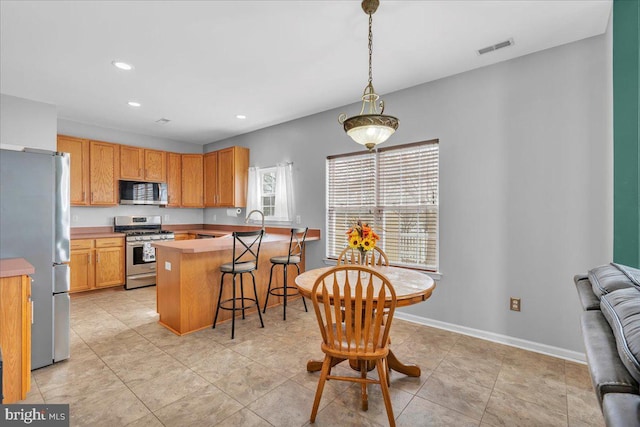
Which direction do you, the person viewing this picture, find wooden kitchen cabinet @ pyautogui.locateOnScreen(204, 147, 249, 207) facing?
facing the viewer and to the left of the viewer

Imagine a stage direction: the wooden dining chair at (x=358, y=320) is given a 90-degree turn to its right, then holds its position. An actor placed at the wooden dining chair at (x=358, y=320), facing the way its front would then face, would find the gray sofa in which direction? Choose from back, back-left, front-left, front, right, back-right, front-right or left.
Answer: front-right

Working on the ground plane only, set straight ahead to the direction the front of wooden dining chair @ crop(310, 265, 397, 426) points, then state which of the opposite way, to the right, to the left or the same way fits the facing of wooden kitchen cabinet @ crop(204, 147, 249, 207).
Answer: the opposite way

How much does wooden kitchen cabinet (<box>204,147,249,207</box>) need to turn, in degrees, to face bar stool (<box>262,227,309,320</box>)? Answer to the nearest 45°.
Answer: approximately 45° to its left

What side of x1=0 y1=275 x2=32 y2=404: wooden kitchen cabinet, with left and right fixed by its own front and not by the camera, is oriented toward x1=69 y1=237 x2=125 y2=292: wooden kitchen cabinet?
left

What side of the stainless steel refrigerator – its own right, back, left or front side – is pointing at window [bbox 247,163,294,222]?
front

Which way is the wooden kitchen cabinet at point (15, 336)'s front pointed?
to the viewer's right

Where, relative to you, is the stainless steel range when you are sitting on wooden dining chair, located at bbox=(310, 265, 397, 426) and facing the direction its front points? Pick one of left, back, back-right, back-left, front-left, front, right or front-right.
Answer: front-left

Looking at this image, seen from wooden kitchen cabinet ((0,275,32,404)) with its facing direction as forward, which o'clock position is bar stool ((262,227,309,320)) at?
The bar stool is roughly at 12 o'clock from the wooden kitchen cabinet.

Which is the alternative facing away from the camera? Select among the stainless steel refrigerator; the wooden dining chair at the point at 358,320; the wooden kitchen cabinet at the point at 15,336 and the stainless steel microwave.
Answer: the wooden dining chair

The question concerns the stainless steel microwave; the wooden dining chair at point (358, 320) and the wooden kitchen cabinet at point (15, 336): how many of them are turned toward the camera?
1

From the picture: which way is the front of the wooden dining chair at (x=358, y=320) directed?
away from the camera

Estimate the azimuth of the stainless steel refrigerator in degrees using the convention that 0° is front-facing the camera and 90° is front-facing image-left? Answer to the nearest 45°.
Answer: approximately 270°

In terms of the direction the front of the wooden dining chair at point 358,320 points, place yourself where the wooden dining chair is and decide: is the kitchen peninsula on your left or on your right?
on your left

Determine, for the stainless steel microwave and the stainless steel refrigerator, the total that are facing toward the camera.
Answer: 1

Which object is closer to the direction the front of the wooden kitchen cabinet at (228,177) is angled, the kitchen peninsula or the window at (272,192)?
the kitchen peninsula

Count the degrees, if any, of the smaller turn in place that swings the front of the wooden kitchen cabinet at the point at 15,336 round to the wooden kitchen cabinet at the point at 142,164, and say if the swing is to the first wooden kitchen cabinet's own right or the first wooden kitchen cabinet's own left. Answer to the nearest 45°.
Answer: approximately 45° to the first wooden kitchen cabinet's own left

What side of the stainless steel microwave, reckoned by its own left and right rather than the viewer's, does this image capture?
front
